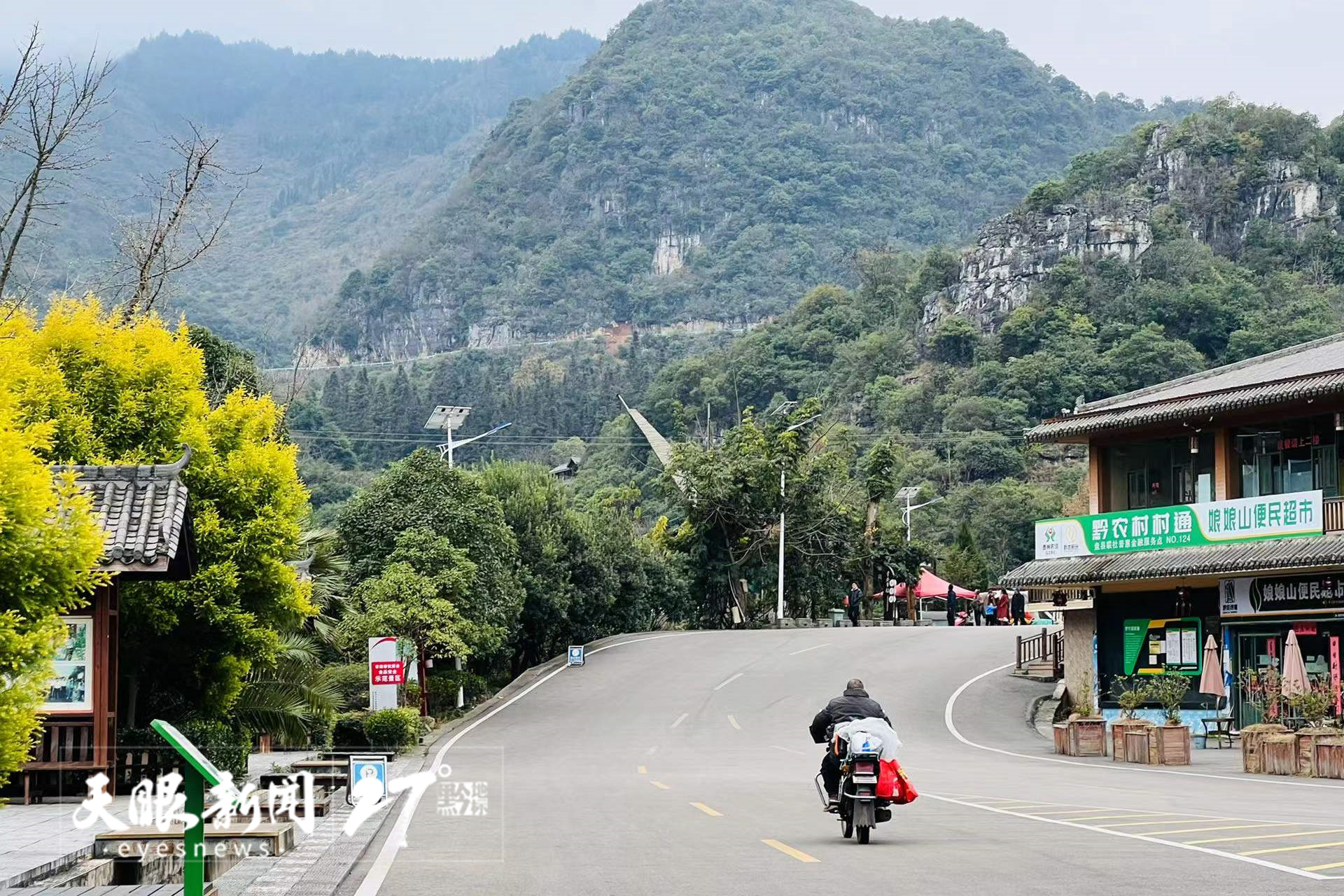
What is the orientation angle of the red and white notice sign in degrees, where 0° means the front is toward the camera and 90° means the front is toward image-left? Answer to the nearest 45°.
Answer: approximately 0°

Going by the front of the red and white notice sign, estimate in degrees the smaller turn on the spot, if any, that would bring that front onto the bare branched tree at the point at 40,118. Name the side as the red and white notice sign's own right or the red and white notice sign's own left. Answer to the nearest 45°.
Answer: approximately 45° to the red and white notice sign's own right

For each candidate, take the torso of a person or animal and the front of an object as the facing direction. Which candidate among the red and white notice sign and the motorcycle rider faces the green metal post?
the red and white notice sign

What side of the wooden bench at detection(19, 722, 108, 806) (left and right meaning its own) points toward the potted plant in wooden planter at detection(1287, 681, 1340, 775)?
left

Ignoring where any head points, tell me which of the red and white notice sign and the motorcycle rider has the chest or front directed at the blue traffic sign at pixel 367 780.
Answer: the red and white notice sign

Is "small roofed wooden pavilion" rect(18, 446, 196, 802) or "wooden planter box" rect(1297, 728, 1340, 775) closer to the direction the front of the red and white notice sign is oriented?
the small roofed wooden pavilion

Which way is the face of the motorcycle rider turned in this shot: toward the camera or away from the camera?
away from the camera

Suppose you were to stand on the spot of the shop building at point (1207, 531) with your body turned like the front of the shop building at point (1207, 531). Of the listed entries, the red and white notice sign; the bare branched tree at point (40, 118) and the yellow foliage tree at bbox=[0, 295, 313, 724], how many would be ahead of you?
3

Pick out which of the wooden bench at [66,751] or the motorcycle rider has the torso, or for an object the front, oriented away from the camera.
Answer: the motorcycle rider

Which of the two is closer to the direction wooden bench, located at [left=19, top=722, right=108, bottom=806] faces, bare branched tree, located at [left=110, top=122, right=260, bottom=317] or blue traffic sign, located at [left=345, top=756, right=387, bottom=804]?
the blue traffic sign
